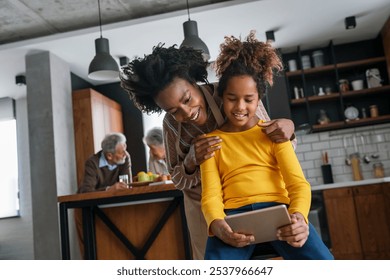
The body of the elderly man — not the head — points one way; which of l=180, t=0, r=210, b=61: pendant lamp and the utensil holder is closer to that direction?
the pendant lamp

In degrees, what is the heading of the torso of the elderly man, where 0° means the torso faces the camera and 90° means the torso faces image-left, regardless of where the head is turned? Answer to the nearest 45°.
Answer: approximately 315°

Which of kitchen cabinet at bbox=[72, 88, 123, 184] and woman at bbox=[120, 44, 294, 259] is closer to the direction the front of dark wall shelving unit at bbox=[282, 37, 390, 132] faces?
the woman

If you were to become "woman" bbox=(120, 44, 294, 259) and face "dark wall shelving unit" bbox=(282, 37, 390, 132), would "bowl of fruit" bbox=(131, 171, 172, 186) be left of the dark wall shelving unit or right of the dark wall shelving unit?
left

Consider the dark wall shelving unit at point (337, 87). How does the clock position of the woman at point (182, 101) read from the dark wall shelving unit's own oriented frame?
The woman is roughly at 12 o'clock from the dark wall shelving unit.

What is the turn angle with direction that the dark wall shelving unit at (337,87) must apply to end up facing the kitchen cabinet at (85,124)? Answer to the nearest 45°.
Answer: approximately 90° to its right

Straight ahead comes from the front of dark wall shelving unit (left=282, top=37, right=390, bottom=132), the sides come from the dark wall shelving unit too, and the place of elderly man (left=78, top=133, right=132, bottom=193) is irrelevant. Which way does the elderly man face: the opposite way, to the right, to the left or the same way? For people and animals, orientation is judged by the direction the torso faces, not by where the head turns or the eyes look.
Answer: to the left
